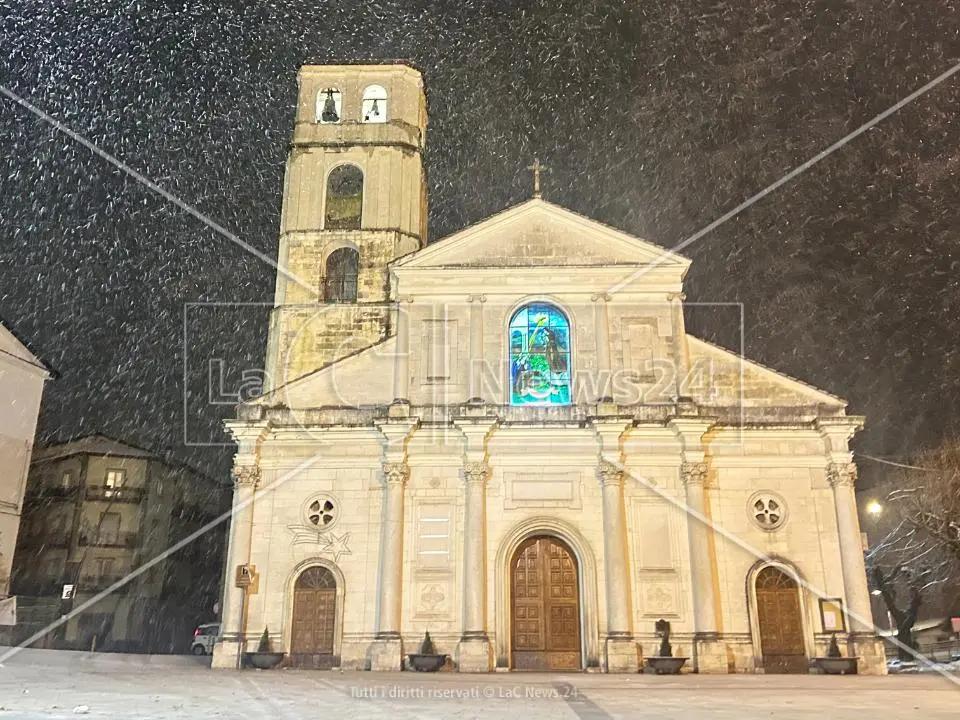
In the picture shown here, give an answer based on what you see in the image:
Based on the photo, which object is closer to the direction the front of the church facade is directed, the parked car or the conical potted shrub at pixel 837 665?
the conical potted shrub

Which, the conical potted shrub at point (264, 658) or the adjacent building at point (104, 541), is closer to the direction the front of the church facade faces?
the conical potted shrub

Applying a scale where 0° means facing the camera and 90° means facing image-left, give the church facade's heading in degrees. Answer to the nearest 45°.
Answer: approximately 0°

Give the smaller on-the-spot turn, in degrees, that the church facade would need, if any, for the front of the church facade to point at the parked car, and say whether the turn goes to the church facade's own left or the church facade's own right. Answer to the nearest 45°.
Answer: approximately 135° to the church facade's own right

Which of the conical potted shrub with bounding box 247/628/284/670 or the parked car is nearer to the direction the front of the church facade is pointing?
the conical potted shrub

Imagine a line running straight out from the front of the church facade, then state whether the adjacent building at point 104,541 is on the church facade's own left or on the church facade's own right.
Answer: on the church facade's own right

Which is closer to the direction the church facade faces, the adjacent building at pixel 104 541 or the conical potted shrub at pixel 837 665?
the conical potted shrub

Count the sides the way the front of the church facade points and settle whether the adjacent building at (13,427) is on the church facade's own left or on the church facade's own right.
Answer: on the church facade's own right
